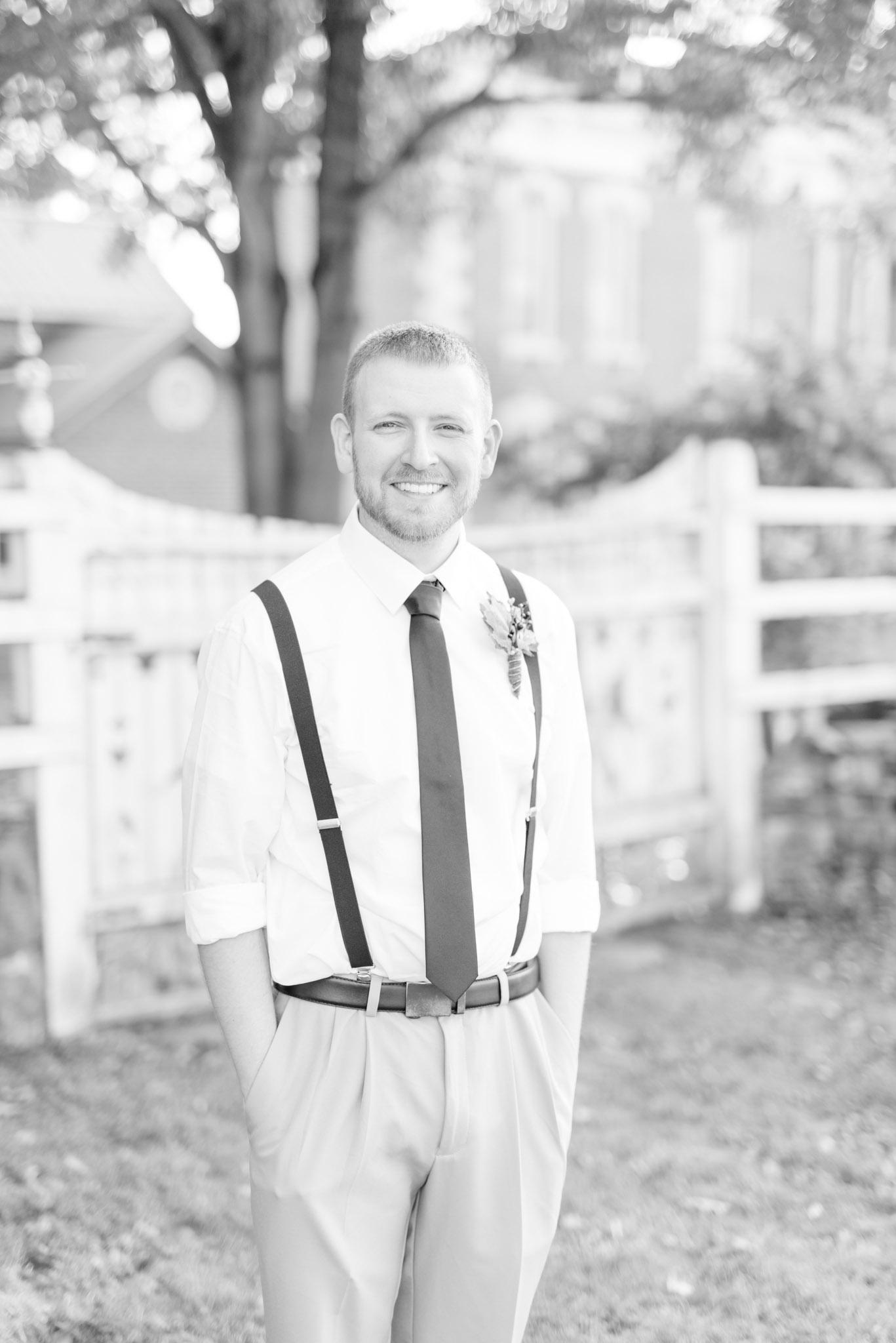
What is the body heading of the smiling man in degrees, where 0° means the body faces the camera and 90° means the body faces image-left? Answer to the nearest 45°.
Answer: approximately 0°

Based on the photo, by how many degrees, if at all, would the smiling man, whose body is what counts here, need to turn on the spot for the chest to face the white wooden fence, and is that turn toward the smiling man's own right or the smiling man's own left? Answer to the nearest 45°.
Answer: approximately 180°

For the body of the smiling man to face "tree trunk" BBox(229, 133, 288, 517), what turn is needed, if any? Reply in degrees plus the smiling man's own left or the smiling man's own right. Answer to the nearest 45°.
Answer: approximately 180°

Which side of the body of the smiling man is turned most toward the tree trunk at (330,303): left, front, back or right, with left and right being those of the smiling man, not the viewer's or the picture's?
back
